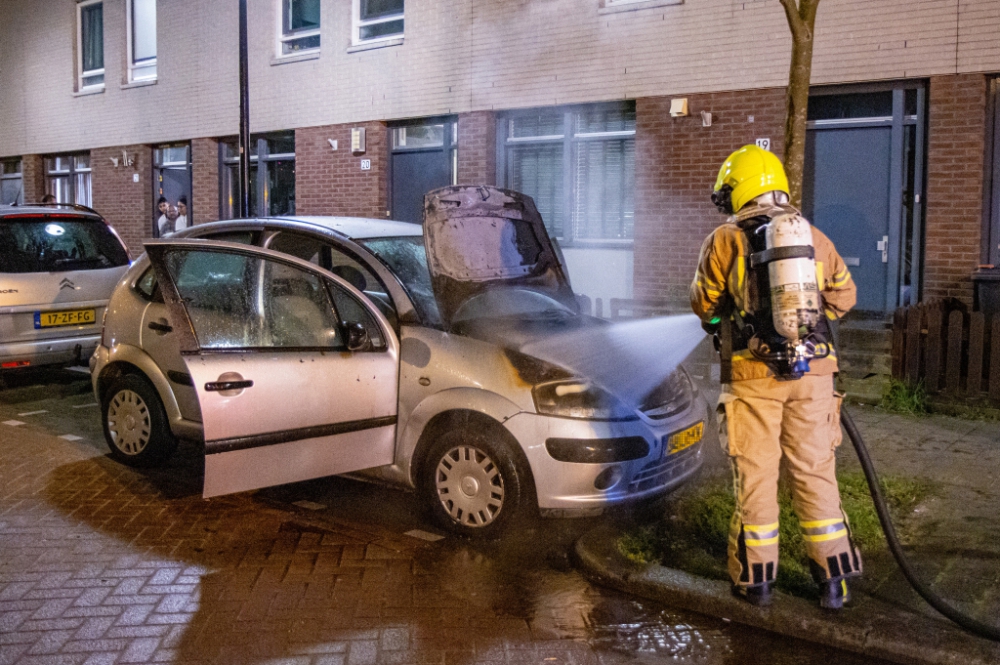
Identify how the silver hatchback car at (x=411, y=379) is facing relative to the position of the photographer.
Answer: facing the viewer and to the right of the viewer

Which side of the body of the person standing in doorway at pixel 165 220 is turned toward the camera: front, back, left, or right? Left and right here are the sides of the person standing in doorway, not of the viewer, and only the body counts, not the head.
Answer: front

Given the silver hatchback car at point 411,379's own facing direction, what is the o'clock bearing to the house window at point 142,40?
The house window is roughly at 7 o'clock from the silver hatchback car.

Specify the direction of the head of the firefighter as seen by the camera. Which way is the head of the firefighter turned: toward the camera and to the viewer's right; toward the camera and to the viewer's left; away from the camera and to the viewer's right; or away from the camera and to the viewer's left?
away from the camera and to the viewer's left

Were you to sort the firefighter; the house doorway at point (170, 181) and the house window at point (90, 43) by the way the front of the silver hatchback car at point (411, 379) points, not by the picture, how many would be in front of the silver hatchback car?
1

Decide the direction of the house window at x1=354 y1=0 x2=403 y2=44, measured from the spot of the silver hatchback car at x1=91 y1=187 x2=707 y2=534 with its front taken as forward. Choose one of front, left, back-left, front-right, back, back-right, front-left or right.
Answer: back-left

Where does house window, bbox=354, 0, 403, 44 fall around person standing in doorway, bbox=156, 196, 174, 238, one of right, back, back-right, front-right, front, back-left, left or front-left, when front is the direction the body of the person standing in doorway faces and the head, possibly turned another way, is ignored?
front-left

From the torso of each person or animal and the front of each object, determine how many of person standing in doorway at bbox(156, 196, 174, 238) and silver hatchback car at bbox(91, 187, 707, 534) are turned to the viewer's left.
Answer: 0

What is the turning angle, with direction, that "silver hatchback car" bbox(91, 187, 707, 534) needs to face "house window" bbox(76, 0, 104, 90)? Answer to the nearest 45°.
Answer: approximately 135° to its left

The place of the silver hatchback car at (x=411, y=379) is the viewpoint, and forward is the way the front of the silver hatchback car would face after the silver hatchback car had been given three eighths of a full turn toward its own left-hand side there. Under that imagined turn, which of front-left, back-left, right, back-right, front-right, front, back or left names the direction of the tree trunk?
right

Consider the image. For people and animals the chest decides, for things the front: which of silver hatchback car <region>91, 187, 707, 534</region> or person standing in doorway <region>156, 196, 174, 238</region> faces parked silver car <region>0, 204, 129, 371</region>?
the person standing in doorway

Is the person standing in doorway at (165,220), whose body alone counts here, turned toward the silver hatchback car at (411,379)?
yes
